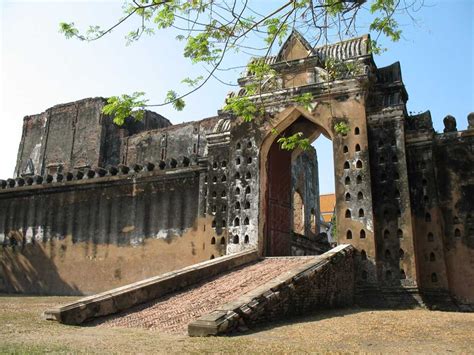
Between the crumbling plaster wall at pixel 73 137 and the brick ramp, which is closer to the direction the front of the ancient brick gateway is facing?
the brick ramp

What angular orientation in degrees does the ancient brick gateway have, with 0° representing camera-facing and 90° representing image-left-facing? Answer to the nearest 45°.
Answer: approximately 45°

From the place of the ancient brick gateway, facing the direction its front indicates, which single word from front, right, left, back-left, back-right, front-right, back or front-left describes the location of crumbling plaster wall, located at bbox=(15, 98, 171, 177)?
right
